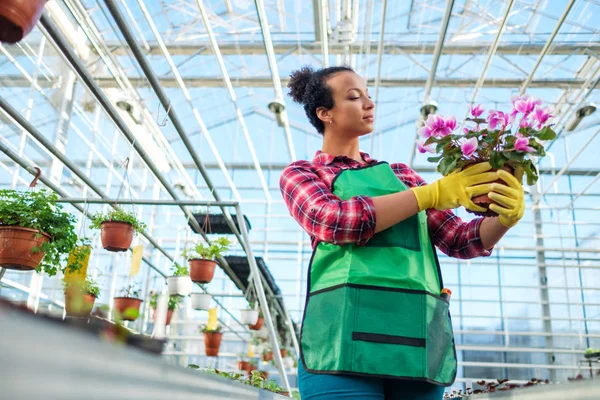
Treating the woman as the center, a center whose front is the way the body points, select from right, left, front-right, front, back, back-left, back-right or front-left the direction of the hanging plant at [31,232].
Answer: back

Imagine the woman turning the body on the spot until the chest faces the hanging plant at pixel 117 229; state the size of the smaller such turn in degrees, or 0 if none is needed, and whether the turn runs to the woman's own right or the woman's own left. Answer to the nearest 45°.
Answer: approximately 180°

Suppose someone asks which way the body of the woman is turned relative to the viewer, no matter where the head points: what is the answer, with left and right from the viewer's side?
facing the viewer and to the right of the viewer

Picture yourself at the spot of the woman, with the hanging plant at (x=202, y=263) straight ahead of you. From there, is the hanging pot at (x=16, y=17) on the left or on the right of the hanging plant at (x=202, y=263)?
left

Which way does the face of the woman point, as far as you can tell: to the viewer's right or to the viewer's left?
to the viewer's right

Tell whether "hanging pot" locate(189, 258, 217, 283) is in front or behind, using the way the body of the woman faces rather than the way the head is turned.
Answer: behind

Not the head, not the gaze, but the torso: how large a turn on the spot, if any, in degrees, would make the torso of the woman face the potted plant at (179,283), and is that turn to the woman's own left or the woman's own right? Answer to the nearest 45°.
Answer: approximately 180°
